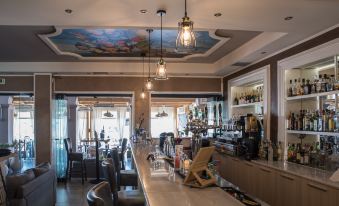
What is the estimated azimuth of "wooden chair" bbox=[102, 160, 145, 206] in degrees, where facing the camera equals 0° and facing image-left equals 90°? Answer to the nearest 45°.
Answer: approximately 270°

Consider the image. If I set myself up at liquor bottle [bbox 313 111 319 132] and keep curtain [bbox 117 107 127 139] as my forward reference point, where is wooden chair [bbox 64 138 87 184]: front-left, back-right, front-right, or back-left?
front-left

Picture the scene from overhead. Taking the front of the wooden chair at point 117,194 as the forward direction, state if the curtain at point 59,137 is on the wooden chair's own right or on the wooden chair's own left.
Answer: on the wooden chair's own left

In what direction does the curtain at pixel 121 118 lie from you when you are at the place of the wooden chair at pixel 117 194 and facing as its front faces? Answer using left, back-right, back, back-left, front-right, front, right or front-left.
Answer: left

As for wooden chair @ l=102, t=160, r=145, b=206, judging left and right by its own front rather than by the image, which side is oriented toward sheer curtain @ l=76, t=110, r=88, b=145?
left

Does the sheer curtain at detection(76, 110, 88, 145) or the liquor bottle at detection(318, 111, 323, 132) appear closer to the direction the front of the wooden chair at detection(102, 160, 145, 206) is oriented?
the liquor bottle

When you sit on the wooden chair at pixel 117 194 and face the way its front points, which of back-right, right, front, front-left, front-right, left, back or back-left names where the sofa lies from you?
back-left

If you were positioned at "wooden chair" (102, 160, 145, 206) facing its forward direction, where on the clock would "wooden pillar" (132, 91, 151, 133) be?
The wooden pillar is roughly at 9 o'clock from the wooden chair.
